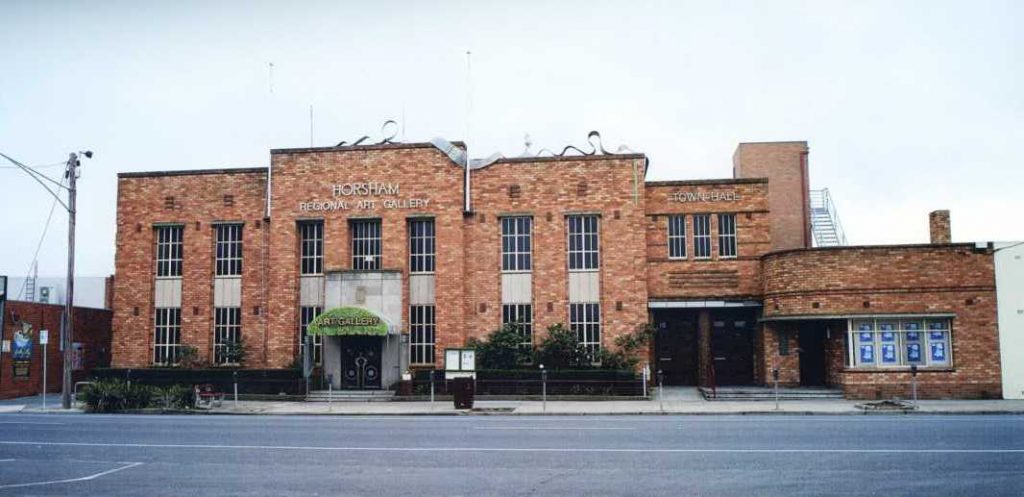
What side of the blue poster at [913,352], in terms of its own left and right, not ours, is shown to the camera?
front

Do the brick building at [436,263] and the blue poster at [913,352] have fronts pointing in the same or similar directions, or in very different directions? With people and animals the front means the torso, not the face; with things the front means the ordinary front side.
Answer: same or similar directions

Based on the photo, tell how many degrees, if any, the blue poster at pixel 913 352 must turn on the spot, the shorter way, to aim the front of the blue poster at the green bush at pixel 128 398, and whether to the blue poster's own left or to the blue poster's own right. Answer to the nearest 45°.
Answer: approximately 45° to the blue poster's own right

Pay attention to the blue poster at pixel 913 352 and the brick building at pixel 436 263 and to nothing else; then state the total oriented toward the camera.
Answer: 2

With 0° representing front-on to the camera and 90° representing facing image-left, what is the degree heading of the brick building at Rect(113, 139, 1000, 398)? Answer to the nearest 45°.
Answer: approximately 0°

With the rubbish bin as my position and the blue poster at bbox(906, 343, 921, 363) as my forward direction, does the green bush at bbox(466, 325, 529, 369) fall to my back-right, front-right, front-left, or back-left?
front-left

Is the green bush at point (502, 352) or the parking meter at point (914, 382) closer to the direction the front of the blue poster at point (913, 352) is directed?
the parking meter

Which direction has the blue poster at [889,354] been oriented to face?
toward the camera

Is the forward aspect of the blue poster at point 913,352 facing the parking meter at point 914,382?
yes

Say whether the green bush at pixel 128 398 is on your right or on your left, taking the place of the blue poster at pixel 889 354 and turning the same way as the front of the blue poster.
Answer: on your right
